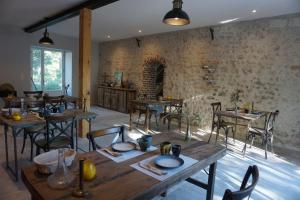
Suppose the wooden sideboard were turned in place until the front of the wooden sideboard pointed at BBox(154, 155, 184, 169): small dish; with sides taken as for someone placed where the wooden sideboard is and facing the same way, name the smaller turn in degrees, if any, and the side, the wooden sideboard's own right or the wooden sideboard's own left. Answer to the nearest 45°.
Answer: approximately 45° to the wooden sideboard's own left

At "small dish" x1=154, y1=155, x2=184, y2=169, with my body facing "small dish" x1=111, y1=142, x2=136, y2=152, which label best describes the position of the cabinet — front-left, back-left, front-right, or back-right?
front-right

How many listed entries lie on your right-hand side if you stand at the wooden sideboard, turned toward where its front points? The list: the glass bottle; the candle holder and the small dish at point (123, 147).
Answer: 0

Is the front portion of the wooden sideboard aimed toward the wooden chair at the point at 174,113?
no

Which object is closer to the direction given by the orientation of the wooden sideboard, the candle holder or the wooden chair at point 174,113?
the candle holder

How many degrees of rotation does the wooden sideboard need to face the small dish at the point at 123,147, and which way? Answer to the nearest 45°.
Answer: approximately 45° to its left

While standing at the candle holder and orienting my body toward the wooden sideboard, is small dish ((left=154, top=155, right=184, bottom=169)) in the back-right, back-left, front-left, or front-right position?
front-right

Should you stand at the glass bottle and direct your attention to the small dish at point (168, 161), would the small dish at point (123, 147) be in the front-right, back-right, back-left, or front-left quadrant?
front-left

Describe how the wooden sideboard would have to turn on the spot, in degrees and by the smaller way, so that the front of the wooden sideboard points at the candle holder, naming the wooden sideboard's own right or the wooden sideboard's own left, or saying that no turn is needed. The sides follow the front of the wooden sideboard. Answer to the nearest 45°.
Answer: approximately 45° to the wooden sideboard's own left

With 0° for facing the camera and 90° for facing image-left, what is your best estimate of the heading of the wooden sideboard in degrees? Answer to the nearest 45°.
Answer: approximately 45°

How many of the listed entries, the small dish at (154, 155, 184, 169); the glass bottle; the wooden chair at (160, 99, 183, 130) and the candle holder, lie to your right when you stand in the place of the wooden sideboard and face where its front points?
0

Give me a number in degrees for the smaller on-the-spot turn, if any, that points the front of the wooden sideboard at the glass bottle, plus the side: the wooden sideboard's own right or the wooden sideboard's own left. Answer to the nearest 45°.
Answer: approximately 45° to the wooden sideboard's own left

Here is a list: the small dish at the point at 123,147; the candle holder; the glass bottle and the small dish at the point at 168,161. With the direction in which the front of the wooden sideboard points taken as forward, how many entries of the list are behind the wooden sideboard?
0
